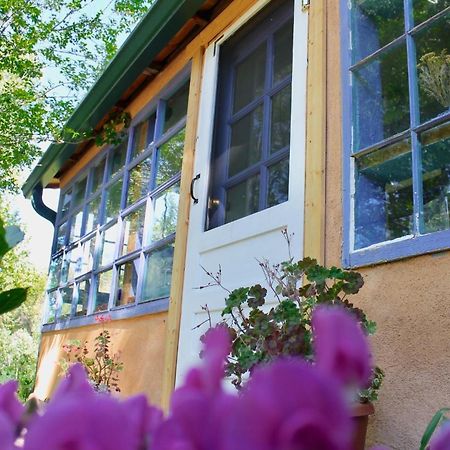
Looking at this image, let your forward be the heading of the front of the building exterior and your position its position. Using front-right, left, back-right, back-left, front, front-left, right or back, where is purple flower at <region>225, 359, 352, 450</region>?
front-left

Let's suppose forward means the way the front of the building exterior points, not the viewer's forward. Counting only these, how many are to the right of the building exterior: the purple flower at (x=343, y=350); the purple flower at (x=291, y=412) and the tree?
1

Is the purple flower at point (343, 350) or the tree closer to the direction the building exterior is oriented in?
the purple flower

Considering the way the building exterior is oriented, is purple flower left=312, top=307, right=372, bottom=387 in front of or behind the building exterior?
in front

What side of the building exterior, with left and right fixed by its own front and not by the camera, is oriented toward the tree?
right

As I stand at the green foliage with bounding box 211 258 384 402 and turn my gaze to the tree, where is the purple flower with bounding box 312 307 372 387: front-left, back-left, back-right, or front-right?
back-left

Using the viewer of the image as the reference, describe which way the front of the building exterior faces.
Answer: facing the viewer and to the left of the viewer

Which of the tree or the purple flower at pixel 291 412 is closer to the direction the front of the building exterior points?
the purple flower

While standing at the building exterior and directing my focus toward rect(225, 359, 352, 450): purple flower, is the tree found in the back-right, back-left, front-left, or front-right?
back-right

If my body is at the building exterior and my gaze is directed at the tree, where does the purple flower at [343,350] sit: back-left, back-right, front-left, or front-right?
back-left
